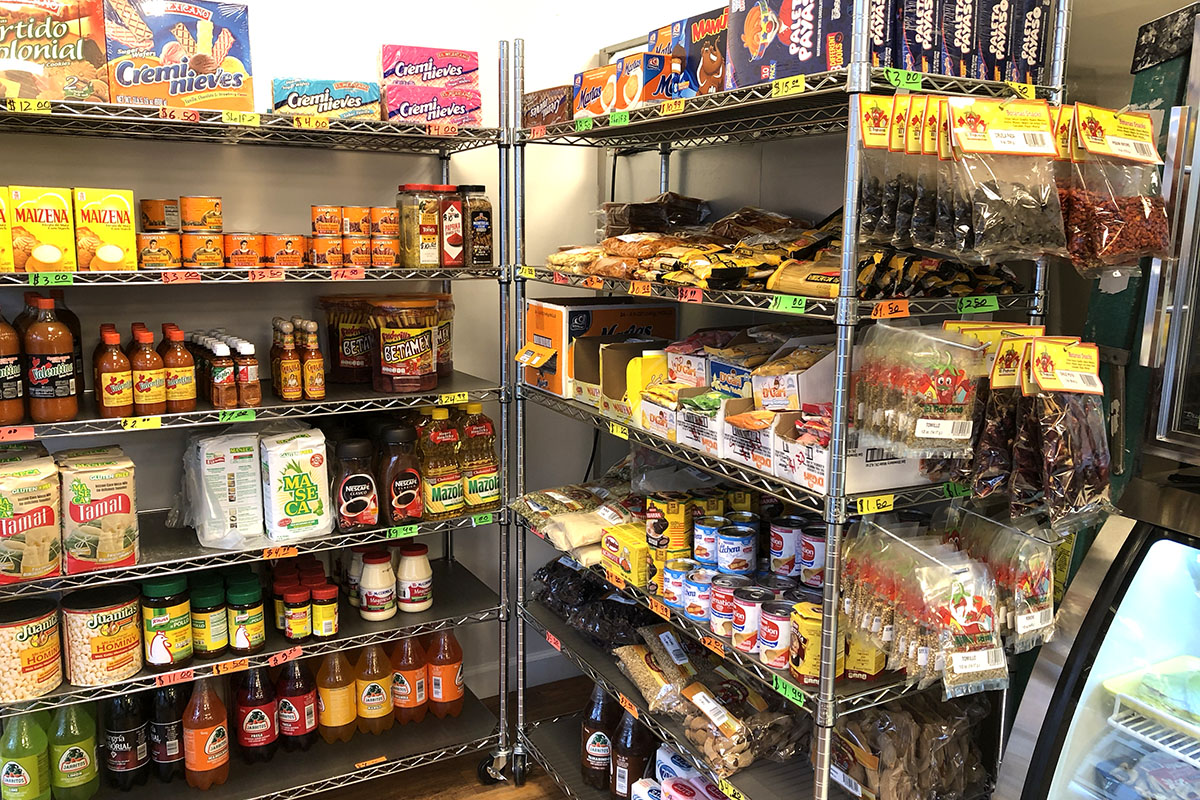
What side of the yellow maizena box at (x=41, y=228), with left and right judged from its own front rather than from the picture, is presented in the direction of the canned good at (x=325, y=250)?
left

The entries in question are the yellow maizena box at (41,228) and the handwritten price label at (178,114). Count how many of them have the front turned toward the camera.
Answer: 2

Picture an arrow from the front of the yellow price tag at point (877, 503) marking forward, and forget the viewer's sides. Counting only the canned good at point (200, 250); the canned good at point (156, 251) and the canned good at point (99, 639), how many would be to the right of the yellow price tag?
3

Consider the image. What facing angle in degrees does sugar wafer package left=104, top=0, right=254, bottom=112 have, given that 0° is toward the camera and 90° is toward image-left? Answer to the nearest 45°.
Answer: approximately 0°

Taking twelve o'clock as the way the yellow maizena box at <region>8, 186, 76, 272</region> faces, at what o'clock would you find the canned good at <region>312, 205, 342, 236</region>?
The canned good is roughly at 9 o'clock from the yellow maizena box.

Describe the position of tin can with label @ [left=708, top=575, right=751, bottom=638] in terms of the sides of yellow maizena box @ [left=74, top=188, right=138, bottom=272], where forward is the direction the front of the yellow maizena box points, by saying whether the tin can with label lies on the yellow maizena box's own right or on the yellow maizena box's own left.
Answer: on the yellow maizena box's own left

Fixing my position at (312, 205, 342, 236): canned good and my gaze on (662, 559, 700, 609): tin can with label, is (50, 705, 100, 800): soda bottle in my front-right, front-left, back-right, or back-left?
back-right

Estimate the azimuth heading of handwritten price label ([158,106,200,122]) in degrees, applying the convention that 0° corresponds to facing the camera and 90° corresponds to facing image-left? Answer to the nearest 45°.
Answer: approximately 0°
